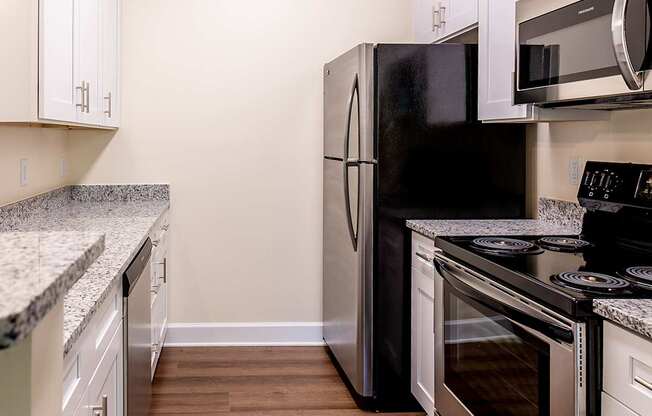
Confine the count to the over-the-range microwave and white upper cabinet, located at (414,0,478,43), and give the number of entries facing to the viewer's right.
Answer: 0

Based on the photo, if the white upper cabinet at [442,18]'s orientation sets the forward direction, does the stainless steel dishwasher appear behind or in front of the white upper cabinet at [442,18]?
in front

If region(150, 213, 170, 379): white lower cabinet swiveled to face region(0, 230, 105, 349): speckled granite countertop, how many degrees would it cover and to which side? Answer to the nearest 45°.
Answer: approximately 90° to its right

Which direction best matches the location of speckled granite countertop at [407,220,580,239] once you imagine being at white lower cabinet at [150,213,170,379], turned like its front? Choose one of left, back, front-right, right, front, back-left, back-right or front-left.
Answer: front-right

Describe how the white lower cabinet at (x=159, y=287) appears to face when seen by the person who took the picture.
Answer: facing to the right of the viewer

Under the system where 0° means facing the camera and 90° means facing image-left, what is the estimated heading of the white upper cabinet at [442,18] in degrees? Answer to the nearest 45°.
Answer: approximately 45°

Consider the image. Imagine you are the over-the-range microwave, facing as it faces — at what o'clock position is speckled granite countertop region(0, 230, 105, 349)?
The speckled granite countertop is roughly at 11 o'clock from the over-the-range microwave.

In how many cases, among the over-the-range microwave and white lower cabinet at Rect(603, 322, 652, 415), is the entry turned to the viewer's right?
0
